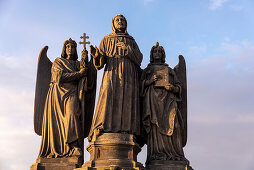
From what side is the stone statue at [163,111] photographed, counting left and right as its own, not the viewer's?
front

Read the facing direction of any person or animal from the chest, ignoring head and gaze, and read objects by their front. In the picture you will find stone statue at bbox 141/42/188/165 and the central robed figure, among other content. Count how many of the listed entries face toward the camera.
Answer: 2

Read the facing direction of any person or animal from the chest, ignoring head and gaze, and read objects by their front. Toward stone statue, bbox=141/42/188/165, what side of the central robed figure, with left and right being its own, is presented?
left

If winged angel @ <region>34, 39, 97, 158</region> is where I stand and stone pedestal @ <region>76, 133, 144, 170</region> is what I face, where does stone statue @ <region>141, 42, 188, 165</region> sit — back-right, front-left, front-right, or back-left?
front-left

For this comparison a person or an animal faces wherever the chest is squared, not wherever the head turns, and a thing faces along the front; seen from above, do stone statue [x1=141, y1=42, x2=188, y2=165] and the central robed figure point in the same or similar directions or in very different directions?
same or similar directions

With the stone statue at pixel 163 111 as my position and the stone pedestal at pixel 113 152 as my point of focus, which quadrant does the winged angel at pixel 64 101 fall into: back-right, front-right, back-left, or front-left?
front-right

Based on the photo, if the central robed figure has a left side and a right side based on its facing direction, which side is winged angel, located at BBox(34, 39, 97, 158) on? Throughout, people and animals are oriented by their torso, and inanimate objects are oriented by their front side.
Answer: on its right

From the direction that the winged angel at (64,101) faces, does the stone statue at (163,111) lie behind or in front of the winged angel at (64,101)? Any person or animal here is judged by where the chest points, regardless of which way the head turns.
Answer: in front

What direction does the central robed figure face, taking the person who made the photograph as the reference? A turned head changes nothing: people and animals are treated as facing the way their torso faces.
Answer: facing the viewer
